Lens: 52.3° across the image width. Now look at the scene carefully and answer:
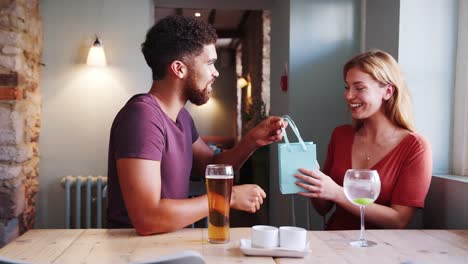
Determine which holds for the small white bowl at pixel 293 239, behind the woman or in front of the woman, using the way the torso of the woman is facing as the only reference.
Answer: in front

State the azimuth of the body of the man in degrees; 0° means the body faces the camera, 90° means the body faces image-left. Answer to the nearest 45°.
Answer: approximately 270°

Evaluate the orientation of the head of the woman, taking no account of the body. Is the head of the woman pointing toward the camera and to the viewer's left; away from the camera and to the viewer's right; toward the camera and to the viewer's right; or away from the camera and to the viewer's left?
toward the camera and to the viewer's left

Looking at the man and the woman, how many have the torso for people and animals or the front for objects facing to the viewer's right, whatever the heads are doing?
1

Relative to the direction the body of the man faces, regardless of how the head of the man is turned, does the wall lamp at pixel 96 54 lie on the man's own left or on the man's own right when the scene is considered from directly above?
on the man's own left

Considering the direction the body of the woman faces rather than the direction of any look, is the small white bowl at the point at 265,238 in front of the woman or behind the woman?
in front

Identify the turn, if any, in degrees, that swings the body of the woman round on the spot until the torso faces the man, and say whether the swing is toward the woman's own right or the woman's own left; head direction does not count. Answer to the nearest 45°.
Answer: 0° — they already face them

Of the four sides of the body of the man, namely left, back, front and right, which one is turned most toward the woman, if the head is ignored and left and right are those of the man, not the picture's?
front

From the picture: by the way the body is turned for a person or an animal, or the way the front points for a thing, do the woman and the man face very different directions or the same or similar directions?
very different directions

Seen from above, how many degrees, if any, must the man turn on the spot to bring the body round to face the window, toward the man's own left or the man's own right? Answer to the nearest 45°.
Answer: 0° — they already face it

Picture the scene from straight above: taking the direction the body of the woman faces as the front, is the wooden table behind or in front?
in front
